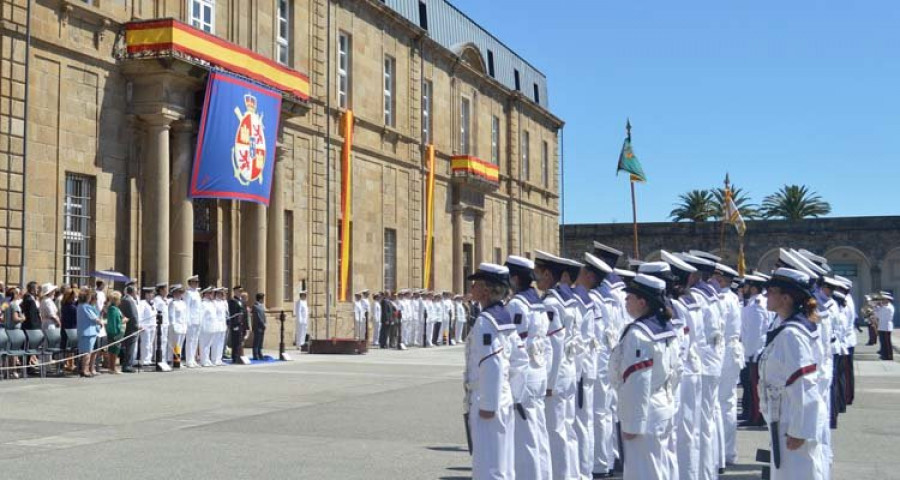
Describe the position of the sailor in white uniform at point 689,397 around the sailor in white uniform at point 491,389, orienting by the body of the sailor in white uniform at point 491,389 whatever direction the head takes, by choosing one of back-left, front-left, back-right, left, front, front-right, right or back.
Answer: back-right

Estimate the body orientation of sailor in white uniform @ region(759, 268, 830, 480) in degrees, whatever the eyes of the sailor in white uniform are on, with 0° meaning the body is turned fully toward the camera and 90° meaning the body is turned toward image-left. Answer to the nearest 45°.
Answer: approximately 90°

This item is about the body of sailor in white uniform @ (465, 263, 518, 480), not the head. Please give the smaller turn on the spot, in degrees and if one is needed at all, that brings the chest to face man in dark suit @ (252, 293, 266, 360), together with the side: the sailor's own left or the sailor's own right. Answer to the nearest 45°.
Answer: approximately 90° to the sailor's own right

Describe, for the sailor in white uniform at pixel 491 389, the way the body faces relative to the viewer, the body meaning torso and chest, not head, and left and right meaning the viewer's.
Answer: facing to the left of the viewer

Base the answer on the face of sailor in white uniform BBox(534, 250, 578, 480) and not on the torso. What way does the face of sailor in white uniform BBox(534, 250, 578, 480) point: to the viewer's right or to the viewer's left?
to the viewer's left

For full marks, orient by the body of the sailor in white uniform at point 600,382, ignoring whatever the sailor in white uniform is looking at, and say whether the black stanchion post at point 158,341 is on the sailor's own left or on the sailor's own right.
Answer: on the sailor's own right

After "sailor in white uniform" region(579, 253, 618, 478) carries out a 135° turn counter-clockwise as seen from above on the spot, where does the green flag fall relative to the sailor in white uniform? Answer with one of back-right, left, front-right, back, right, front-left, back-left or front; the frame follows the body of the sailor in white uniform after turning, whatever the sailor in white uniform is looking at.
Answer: back-left

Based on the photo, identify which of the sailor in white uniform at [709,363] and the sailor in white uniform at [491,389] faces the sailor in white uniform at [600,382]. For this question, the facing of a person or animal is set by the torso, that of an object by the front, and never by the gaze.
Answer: the sailor in white uniform at [709,363]

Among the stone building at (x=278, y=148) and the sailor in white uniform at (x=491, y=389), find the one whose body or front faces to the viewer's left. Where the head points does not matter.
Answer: the sailor in white uniform

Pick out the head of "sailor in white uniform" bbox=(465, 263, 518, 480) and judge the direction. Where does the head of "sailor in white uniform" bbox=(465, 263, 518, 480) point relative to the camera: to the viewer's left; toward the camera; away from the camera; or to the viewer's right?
to the viewer's left

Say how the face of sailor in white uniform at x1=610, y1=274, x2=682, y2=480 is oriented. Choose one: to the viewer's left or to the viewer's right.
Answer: to the viewer's left

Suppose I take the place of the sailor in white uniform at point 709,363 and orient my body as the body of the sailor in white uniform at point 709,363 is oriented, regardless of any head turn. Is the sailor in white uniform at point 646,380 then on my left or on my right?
on my left

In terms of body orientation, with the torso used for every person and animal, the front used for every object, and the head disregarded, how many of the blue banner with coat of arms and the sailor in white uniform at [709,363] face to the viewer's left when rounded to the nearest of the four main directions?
1

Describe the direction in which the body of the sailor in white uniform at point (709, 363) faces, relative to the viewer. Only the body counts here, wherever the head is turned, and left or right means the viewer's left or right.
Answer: facing to the left of the viewer

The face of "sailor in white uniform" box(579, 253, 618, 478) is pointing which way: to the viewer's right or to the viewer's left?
to the viewer's left
